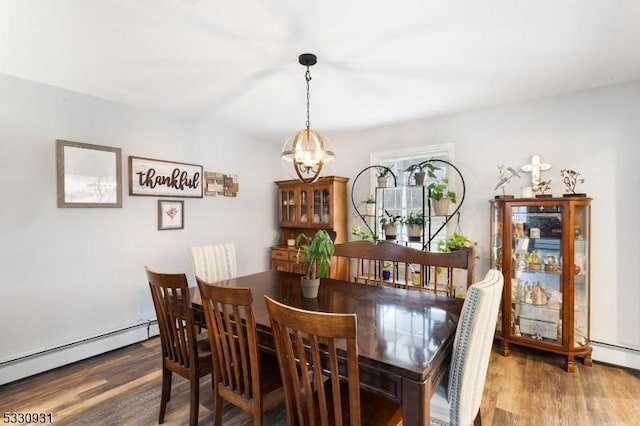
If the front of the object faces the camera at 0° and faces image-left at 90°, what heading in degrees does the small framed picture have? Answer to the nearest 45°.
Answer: approximately 315°

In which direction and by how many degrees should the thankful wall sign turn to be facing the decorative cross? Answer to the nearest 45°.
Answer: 0° — it already faces it

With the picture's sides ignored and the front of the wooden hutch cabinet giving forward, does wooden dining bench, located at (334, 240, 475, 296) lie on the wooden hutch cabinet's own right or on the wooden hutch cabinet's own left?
on the wooden hutch cabinet's own left

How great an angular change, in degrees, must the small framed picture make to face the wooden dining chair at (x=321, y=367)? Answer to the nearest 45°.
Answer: approximately 45° to its right

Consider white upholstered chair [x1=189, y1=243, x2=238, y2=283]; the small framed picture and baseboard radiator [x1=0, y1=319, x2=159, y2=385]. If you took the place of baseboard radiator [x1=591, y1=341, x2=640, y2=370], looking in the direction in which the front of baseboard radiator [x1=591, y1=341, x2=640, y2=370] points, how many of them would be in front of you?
3

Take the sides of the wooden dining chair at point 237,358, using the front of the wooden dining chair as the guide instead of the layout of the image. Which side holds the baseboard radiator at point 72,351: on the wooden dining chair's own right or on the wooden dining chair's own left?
on the wooden dining chair's own left

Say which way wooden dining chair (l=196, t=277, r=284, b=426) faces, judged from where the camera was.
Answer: facing away from the viewer and to the right of the viewer

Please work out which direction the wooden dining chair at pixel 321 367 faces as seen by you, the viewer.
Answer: facing away from the viewer and to the right of the viewer

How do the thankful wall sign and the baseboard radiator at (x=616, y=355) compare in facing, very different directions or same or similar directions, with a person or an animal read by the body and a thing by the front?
very different directions

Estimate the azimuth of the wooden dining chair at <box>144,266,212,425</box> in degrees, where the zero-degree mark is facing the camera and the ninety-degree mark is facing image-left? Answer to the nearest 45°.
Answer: approximately 225°
